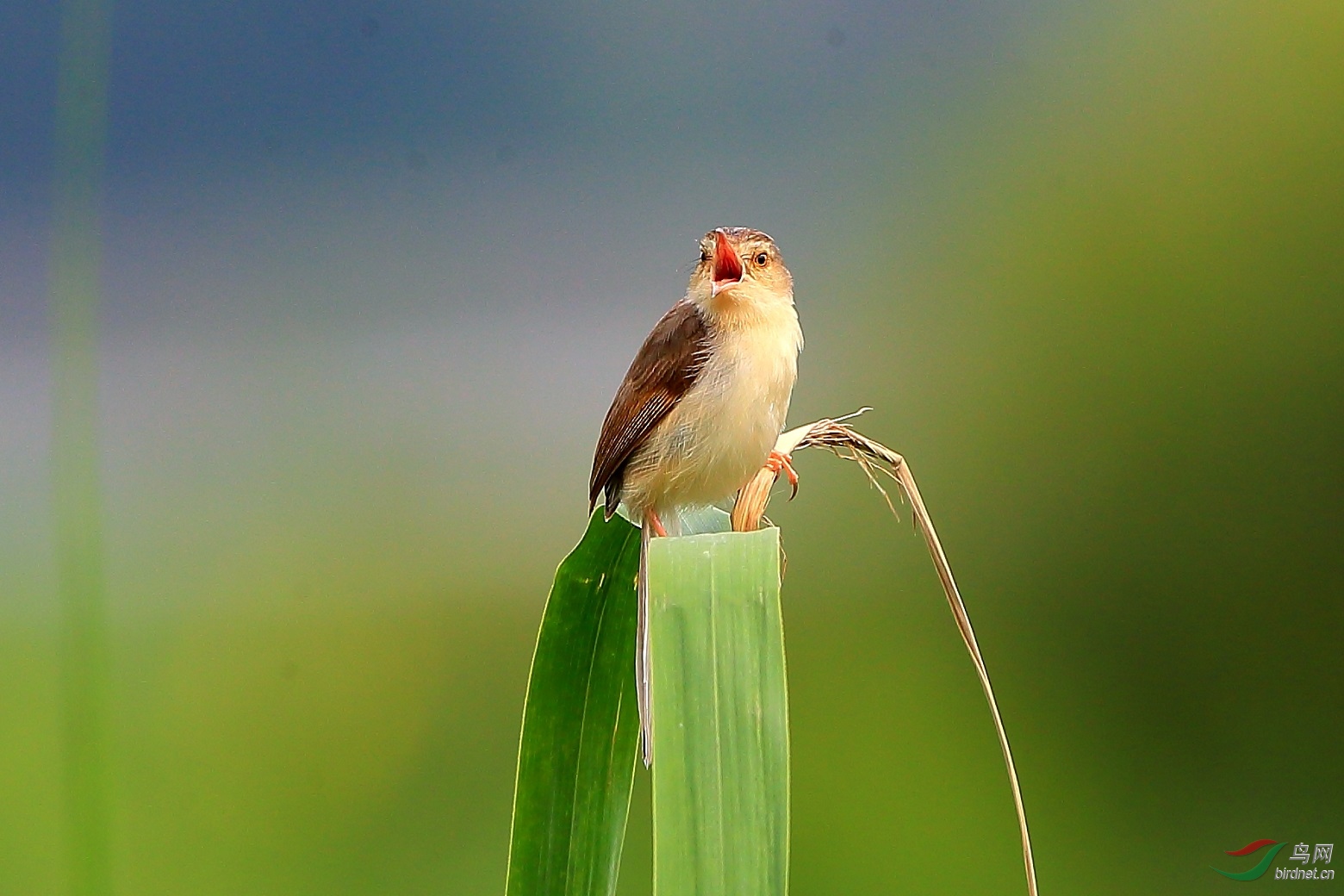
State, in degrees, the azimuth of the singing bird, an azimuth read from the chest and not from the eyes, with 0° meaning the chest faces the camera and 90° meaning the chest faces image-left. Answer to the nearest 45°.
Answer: approximately 315°
